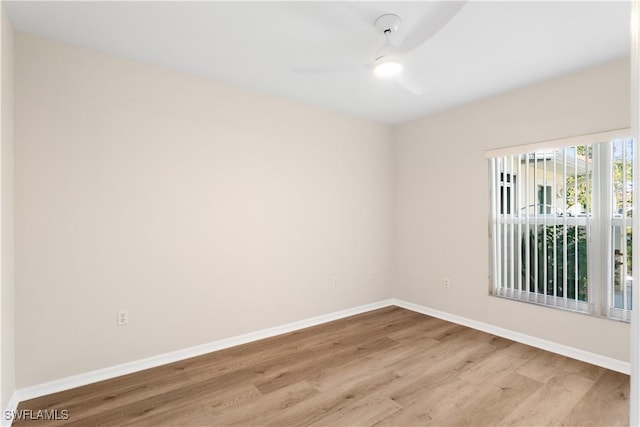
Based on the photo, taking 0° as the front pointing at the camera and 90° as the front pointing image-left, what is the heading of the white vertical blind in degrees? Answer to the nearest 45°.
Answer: approximately 45°

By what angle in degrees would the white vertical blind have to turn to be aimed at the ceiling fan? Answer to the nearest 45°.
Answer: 0° — it already faces it
